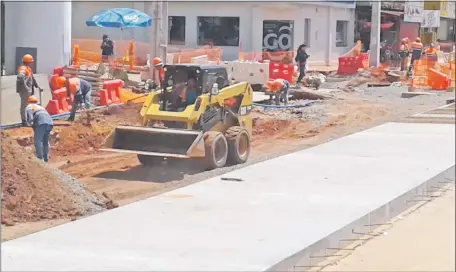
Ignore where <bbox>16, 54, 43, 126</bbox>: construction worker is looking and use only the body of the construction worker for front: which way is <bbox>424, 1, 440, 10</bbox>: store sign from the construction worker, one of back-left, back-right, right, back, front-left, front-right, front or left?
front-left

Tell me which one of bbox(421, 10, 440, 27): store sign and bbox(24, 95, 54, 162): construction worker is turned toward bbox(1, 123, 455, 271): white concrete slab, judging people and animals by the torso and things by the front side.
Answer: the store sign

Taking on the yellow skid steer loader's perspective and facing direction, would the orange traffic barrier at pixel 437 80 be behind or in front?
behind

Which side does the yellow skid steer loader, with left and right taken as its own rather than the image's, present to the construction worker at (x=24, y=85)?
right

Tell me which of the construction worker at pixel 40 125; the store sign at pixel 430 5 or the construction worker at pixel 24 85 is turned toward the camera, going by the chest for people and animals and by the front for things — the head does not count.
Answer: the store sign

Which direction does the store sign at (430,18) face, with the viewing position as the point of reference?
facing the viewer

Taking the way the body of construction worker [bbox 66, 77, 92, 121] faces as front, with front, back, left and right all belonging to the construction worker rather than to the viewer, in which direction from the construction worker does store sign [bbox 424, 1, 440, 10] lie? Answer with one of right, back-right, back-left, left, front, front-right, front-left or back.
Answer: back
